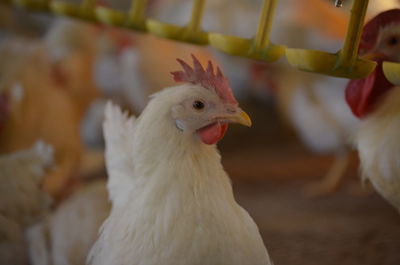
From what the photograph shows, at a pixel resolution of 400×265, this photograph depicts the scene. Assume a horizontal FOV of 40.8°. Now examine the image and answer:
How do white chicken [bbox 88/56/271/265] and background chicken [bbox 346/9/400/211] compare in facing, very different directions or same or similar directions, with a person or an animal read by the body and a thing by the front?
very different directions

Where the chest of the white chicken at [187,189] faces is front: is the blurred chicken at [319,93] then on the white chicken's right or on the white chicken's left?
on the white chicken's left

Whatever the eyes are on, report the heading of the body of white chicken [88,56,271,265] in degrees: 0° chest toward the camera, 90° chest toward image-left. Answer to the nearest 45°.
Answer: approximately 315°

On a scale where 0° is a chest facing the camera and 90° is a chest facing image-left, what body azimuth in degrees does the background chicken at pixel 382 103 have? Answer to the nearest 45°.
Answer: approximately 90°

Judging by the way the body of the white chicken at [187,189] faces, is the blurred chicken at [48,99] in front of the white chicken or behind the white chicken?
behind

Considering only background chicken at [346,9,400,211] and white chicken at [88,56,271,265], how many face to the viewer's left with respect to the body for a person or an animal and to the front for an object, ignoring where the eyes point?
1

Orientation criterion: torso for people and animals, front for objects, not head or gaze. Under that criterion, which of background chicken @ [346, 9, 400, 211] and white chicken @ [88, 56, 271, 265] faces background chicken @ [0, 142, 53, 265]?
background chicken @ [346, 9, 400, 211]

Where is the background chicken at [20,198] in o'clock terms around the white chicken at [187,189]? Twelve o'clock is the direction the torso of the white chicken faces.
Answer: The background chicken is roughly at 6 o'clock from the white chicken.
